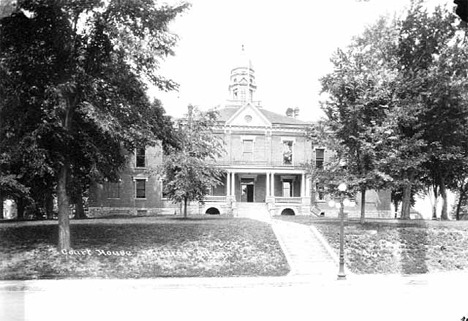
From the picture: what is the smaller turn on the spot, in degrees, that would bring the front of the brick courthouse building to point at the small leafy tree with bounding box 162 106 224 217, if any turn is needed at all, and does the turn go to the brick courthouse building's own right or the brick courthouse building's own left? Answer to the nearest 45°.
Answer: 0° — it already faces it

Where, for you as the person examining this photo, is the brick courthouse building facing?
facing the viewer

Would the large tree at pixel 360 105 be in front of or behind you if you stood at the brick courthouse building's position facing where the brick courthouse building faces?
in front

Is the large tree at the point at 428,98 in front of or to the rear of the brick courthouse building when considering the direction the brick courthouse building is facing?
in front
